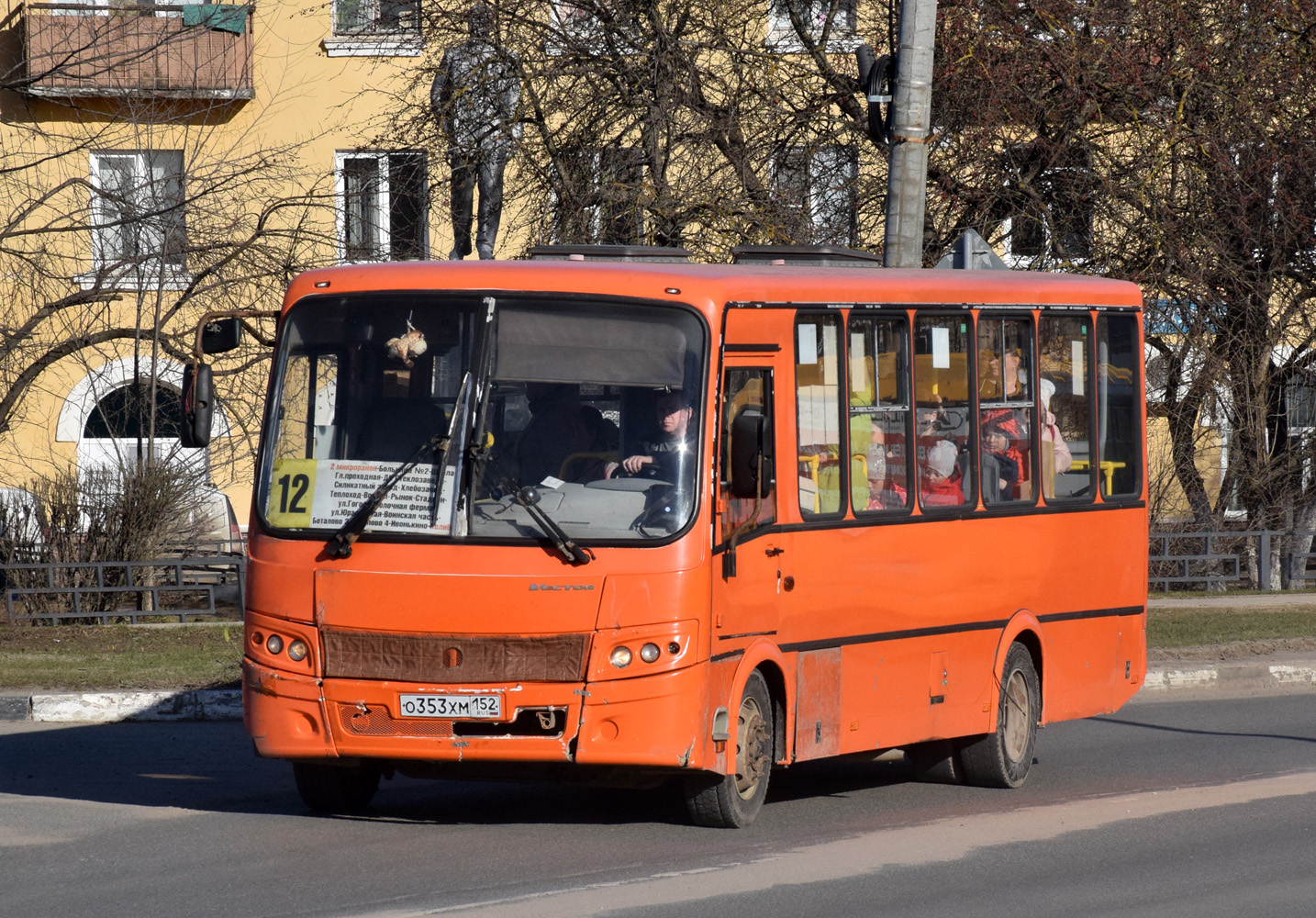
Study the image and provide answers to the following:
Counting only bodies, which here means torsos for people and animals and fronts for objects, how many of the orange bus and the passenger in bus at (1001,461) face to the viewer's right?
0

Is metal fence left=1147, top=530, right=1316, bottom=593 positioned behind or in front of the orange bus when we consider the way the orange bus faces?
behind

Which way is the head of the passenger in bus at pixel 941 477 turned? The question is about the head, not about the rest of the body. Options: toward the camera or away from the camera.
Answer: toward the camera

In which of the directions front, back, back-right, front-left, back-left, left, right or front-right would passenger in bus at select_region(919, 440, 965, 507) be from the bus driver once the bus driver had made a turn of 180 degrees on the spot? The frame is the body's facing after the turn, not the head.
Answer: front

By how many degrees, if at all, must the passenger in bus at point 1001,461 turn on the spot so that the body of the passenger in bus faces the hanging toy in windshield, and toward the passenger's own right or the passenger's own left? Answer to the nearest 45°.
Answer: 0° — they already face it

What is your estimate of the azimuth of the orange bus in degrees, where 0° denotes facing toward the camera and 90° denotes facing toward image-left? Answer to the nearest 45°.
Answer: approximately 45°

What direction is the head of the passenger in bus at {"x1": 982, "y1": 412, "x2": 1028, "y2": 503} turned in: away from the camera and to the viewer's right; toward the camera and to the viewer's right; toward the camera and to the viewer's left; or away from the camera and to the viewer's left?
toward the camera and to the viewer's left

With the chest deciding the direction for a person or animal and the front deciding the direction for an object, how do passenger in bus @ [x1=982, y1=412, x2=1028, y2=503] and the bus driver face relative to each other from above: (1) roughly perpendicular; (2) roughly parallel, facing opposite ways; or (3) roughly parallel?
roughly parallel

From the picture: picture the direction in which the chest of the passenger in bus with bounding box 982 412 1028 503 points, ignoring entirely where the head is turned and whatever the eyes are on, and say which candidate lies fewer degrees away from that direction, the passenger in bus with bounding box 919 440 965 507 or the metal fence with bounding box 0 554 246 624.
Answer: the passenger in bus

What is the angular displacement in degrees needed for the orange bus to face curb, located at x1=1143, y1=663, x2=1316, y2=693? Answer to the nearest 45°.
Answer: approximately 180°

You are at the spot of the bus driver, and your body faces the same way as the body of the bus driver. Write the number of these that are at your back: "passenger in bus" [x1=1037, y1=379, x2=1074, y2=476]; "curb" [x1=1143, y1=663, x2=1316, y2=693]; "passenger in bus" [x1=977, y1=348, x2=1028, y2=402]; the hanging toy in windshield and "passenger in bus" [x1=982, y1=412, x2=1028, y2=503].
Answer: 4

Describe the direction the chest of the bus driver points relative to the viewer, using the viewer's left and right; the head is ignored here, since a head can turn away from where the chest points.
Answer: facing the viewer and to the left of the viewer

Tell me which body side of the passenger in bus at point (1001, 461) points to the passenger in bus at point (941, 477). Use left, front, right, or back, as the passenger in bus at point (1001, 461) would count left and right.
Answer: front
